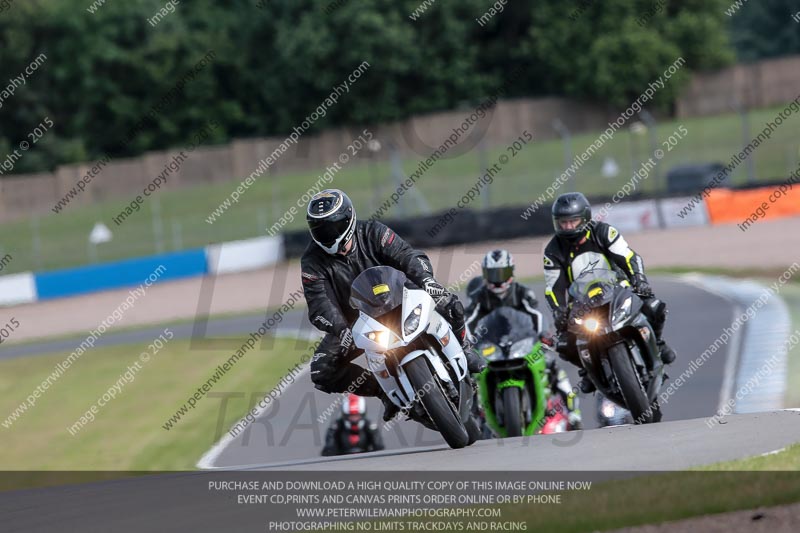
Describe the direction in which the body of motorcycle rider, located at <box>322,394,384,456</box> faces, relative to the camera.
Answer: toward the camera

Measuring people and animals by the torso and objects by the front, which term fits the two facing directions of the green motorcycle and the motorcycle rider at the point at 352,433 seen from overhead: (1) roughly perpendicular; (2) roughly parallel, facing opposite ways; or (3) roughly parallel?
roughly parallel

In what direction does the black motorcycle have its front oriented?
toward the camera

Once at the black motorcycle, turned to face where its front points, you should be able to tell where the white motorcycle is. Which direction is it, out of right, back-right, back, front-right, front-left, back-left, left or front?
front-right

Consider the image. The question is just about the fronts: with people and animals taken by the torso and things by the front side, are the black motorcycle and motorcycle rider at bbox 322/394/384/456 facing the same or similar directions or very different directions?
same or similar directions

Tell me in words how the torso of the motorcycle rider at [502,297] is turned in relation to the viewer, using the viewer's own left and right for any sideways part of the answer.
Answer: facing the viewer

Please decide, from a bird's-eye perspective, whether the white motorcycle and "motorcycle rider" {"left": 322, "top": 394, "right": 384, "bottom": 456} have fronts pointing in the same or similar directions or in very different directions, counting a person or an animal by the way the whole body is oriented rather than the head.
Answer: same or similar directions

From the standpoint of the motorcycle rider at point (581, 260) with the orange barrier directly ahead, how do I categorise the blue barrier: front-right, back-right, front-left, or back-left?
front-left

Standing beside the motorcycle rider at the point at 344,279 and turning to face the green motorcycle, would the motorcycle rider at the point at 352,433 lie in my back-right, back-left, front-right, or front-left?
front-left

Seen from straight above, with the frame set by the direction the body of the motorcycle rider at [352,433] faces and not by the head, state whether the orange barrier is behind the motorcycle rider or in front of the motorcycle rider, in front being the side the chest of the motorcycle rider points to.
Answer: behind

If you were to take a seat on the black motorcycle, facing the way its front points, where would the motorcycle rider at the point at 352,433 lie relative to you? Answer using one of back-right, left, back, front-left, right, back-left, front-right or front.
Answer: back-right
